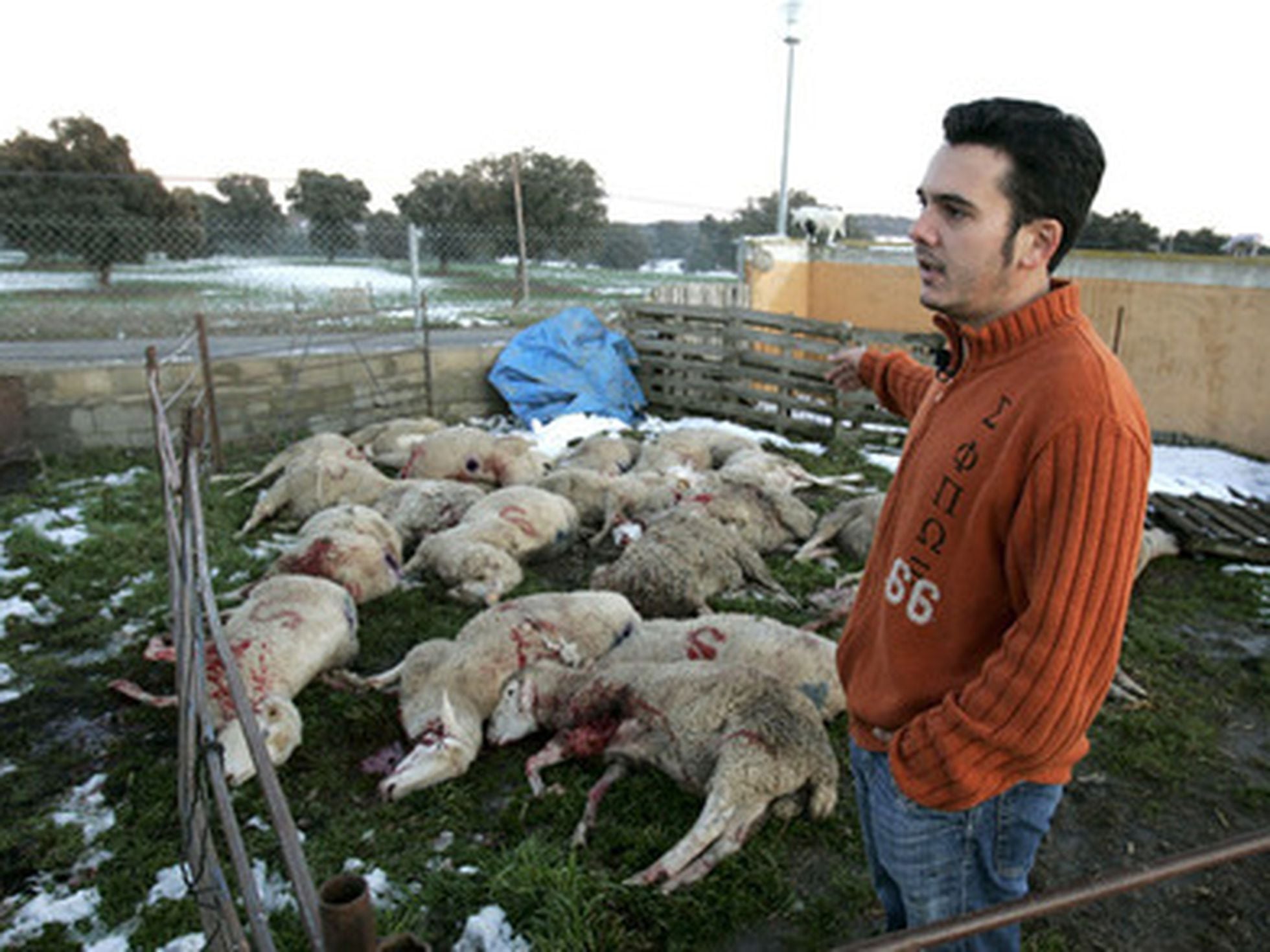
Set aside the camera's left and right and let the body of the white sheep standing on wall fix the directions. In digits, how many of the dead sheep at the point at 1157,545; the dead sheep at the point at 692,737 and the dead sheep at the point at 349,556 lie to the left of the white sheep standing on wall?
3

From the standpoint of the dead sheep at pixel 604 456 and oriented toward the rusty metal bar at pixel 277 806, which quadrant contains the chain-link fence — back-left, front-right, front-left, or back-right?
back-right

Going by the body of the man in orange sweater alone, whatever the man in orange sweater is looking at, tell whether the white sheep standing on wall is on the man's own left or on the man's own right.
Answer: on the man's own right

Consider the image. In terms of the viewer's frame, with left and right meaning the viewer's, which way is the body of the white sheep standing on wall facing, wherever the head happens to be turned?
facing to the left of the viewer

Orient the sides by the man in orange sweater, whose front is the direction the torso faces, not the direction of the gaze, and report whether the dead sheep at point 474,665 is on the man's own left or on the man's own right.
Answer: on the man's own right

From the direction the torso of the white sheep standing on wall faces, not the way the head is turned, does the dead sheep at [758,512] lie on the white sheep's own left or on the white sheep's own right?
on the white sheep's own left

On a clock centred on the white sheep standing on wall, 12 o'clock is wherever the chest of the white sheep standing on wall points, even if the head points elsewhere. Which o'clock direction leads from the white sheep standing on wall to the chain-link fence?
The chain-link fence is roughly at 11 o'clock from the white sheep standing on wall.

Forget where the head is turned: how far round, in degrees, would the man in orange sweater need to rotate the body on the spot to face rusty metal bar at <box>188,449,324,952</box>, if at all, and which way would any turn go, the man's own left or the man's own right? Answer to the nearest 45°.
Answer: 0° — they already face it

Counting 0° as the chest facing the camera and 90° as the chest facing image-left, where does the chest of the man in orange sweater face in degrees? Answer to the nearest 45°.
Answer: approximately 45°

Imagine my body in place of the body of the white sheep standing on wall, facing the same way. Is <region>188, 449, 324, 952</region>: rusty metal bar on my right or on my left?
on my left

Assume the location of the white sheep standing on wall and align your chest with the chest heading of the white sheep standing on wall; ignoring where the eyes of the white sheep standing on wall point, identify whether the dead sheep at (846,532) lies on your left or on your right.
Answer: on your left

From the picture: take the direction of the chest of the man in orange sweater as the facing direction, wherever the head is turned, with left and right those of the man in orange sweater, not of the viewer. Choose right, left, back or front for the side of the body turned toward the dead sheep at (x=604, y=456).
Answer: right

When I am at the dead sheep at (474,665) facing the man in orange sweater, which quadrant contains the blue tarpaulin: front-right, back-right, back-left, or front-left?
back-left
